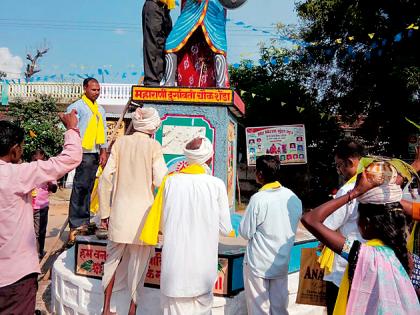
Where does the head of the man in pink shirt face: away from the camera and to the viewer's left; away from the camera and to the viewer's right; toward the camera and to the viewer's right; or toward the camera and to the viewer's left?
away from the camera and to the viewer's right

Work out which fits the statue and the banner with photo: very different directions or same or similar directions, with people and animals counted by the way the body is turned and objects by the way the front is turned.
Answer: same or similar directions

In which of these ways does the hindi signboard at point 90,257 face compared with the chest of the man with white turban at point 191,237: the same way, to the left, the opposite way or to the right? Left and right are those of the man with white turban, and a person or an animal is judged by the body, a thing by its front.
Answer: the opposite way

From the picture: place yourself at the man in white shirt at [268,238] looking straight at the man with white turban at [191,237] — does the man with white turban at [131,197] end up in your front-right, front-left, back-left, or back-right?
front-right

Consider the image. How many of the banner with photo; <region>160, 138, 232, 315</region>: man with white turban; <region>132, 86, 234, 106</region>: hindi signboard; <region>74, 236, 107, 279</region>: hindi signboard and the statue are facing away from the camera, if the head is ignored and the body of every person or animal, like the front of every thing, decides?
1

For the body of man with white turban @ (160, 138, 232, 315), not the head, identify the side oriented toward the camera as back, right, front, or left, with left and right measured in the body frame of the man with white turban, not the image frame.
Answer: back

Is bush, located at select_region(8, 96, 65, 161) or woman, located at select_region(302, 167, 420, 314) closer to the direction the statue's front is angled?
the woman

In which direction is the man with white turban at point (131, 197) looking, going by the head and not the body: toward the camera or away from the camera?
away from the camera

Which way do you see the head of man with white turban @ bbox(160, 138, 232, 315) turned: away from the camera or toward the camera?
away from the camera

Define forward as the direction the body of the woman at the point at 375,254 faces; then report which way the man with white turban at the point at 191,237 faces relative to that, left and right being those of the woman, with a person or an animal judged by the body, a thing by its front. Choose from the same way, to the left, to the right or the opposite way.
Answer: the same way

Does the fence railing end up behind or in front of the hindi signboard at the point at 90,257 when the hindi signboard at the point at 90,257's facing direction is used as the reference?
behind

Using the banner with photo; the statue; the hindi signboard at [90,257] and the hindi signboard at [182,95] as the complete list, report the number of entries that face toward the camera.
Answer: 4

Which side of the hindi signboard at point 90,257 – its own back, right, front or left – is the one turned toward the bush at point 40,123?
back

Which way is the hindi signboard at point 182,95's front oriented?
toward the camera

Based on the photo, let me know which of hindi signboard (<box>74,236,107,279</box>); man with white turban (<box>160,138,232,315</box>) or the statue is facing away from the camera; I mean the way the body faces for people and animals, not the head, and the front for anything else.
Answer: the man with white turban

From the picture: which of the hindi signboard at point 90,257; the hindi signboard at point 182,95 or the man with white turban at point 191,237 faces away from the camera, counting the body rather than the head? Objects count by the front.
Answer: the man with white turban

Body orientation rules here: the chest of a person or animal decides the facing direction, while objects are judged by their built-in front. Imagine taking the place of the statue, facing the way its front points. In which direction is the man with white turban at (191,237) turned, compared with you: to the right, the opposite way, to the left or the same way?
the opposite way

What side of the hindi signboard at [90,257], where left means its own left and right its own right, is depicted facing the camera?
front

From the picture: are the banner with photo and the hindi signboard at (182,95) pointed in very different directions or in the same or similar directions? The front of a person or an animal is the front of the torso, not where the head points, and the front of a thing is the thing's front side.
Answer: same or similar directions

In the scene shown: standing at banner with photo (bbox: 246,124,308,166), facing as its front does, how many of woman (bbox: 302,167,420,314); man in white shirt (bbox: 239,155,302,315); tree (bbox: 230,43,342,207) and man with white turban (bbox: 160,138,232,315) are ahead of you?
3
